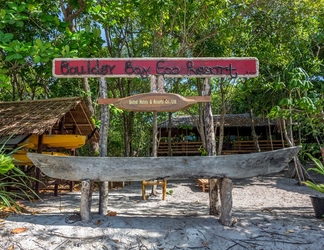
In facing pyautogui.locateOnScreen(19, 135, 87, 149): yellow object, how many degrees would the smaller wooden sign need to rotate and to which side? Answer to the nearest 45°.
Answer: approximately 135° to its right

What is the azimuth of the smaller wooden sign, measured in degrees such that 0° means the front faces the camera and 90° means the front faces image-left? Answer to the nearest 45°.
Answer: approximately 0°
